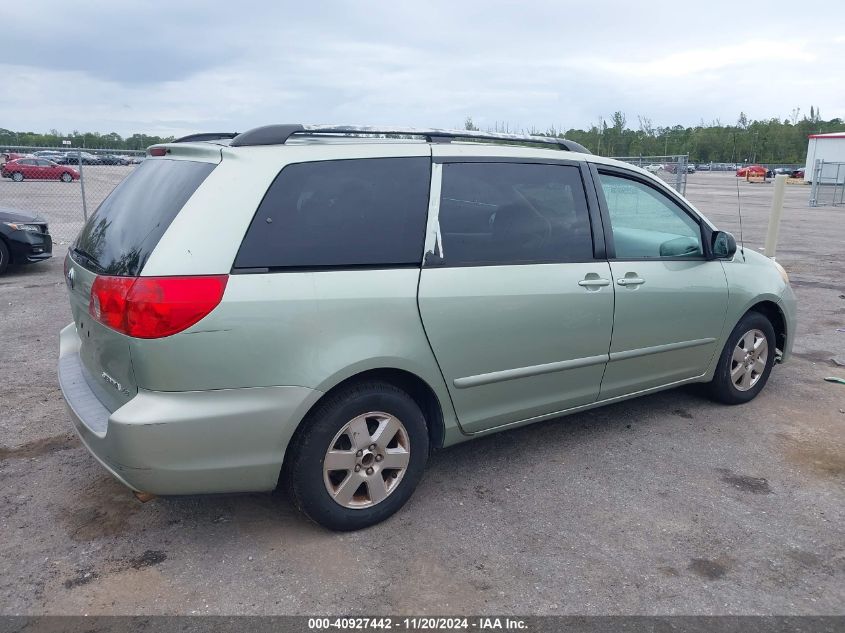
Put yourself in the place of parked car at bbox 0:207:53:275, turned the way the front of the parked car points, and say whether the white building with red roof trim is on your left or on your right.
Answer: on your left

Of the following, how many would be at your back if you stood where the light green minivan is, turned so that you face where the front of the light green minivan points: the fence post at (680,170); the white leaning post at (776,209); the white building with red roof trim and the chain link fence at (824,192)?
0

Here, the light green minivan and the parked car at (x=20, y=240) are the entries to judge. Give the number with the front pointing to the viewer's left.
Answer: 0

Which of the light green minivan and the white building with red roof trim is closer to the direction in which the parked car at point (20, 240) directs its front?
the light green minivan

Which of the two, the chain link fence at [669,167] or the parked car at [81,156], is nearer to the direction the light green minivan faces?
the chain link fence

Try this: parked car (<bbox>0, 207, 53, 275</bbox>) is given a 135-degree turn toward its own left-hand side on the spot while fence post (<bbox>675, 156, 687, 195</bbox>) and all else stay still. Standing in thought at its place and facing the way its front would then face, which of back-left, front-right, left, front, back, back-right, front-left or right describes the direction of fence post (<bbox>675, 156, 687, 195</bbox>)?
right

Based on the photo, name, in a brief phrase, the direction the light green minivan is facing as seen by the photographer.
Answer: facing away from the viewer and to the right of the viewer

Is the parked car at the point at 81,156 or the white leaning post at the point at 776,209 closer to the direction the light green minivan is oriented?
the white leaning post

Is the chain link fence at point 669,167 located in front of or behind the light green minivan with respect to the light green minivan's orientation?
in front

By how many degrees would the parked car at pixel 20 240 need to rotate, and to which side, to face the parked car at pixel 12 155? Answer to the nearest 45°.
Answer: approximately 135° to its left

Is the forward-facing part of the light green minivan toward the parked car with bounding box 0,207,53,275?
no

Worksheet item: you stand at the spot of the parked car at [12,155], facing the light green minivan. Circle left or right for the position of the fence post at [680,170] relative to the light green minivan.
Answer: left

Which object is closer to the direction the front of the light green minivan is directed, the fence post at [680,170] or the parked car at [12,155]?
the fence post

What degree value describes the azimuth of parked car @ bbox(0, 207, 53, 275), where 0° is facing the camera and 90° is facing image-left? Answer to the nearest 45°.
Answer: approximately 315°

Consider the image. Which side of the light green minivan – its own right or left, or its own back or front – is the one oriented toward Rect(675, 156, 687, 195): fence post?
front
